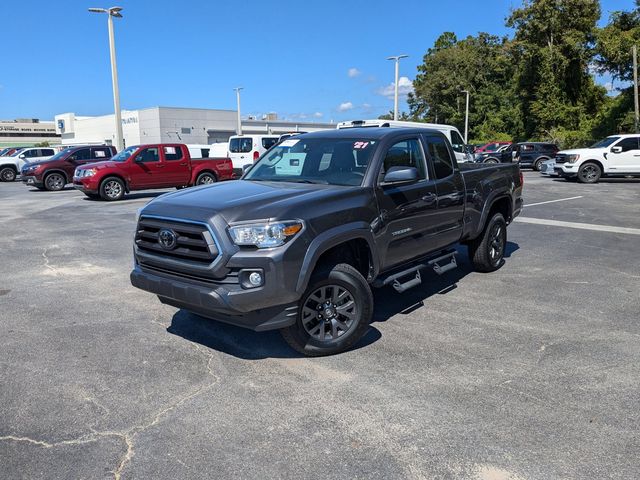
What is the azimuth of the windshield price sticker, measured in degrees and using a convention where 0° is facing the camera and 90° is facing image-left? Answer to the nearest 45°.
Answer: approximately 45°

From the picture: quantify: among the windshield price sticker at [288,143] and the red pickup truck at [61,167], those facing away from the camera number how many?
0

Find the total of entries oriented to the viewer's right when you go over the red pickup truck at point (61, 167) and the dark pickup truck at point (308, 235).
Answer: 0

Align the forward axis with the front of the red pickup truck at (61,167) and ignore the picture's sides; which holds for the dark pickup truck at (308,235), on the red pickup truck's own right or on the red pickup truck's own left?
on the red pickup truck's own left

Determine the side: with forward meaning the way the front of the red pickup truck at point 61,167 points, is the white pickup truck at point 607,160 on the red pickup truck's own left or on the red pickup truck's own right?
on the red pickup truck's own left
